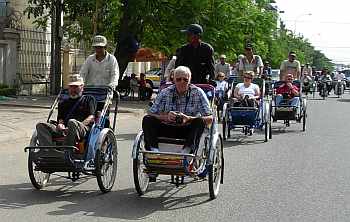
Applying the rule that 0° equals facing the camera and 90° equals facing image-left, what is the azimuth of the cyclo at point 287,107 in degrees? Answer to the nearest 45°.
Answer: approximately 0°

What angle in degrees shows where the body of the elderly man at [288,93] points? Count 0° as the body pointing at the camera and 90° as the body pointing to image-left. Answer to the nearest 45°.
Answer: approximately 0°

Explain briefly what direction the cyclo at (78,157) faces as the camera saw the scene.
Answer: facing the viewer and to the left of the viewer

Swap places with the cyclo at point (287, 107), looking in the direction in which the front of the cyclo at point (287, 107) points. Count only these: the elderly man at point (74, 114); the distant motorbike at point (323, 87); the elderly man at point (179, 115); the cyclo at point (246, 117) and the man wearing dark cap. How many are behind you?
1

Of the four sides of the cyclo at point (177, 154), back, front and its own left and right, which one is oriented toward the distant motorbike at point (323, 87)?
back

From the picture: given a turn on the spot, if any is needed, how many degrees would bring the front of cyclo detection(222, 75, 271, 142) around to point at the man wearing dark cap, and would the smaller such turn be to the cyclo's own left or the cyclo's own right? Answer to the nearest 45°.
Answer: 0° — it already faces them

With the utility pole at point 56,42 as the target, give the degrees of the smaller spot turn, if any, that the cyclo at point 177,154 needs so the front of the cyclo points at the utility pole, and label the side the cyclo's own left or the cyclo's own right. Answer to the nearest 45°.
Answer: approximately 180°

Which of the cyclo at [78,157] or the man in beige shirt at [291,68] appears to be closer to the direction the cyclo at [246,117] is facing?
the cyclo

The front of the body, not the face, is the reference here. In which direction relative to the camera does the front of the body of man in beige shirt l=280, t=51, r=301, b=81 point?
toward the camera

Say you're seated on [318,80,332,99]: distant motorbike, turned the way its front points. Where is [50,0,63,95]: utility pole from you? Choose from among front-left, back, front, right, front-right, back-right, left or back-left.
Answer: front-right

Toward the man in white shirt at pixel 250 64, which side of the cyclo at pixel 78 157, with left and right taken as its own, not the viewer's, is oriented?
back

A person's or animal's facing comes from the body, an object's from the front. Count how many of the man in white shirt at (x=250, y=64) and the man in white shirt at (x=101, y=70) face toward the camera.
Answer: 2

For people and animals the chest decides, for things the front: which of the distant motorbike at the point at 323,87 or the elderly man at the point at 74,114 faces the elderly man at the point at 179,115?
the distant motorbike

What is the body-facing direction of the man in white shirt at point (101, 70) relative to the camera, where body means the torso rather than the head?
toward the camera
